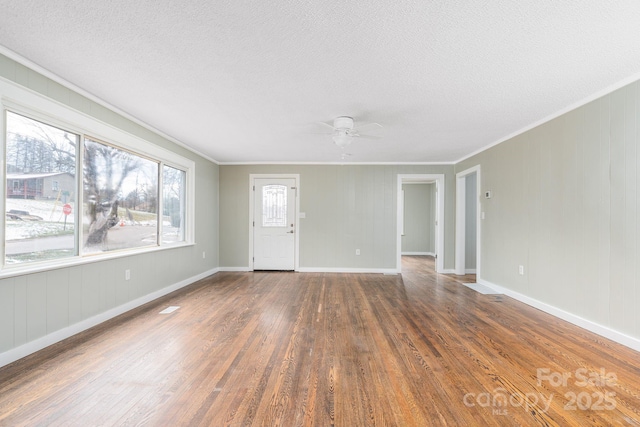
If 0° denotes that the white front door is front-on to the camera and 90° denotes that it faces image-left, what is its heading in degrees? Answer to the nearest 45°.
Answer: approximately 0°

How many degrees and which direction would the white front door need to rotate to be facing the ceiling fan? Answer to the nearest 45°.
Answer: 0° — it already faces it
